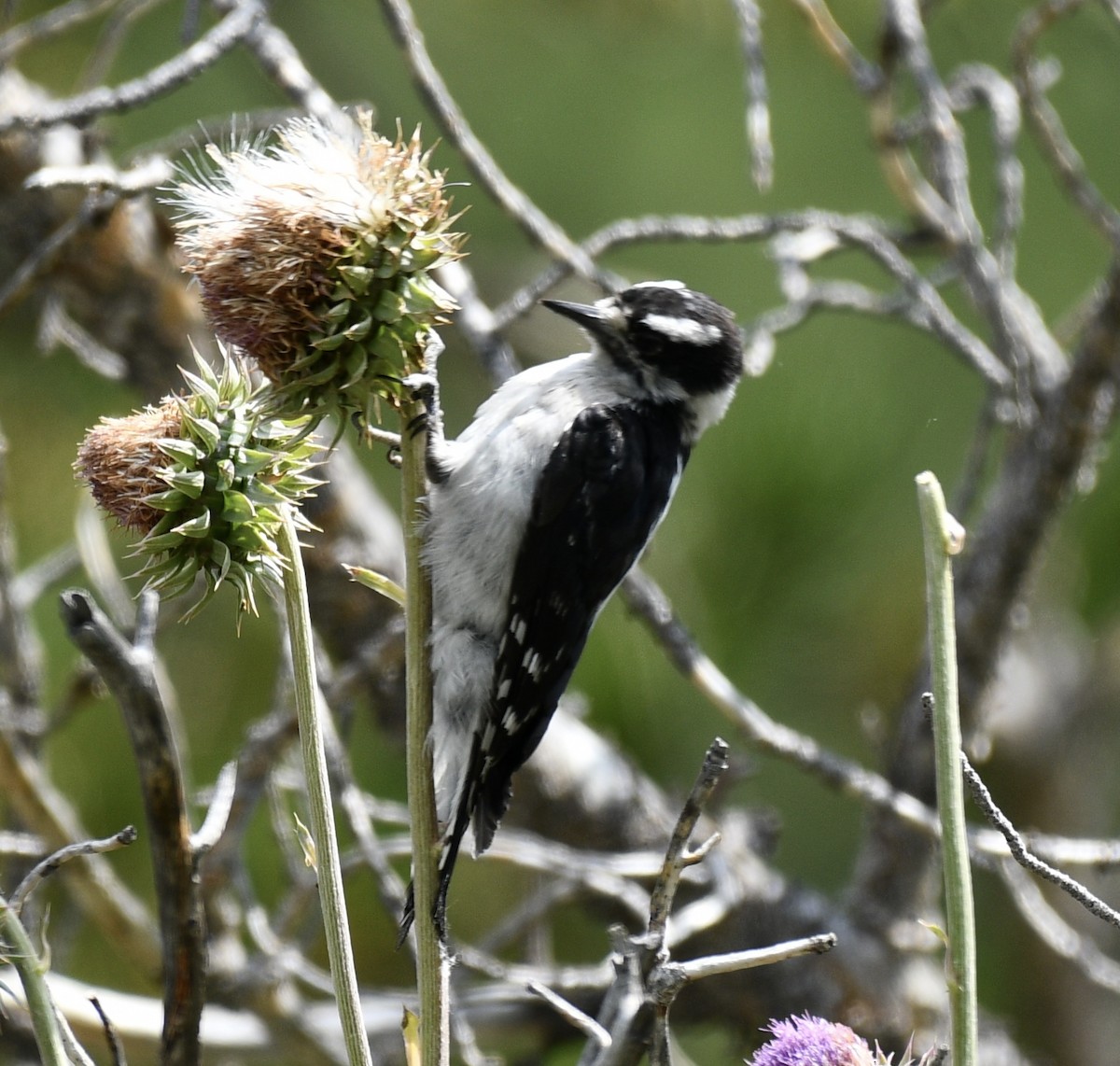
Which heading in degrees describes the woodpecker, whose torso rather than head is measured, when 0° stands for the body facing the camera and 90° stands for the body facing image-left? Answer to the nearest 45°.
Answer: approximately 90°

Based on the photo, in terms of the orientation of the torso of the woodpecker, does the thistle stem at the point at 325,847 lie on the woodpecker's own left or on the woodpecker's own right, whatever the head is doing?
on the woodpecker's own left

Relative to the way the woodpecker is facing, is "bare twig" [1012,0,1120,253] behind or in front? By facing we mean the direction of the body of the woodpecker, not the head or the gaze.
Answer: behind
